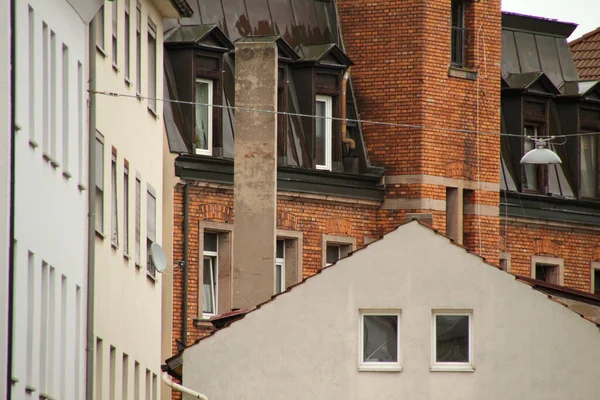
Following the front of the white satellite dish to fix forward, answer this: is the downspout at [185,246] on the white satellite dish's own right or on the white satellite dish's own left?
on the white satellite dish's own left

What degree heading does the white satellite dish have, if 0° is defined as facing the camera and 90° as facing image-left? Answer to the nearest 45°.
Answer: approximately 315°
